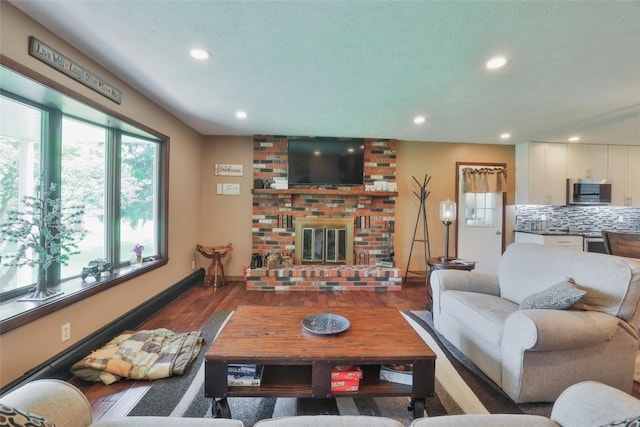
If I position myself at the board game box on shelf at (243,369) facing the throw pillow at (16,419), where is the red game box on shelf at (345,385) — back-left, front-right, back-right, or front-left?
back-left

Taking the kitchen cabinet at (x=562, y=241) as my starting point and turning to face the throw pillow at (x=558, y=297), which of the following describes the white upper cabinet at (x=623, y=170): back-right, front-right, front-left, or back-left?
back-left

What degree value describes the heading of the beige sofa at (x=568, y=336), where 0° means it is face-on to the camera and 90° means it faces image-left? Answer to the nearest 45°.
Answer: approximately 45°

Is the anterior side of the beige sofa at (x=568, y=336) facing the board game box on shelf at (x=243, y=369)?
yes

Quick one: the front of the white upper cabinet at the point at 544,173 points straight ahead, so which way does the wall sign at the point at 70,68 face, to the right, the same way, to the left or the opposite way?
to the left

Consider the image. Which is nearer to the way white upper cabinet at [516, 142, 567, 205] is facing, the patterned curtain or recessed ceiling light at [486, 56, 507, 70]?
the recessed ceiling light

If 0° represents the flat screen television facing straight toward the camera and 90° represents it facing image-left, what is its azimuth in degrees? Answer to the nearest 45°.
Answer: approximately 0°

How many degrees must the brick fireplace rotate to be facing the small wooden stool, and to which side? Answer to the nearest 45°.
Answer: approximately 90° to its right

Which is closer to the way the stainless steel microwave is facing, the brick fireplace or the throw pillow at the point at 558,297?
the throw pillow
